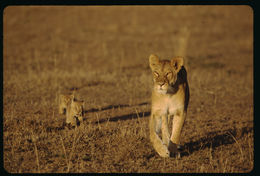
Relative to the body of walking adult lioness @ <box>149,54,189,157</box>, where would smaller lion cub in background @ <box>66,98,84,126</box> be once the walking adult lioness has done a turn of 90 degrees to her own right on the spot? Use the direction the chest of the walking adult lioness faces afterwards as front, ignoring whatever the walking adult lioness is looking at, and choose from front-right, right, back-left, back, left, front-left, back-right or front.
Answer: front-right

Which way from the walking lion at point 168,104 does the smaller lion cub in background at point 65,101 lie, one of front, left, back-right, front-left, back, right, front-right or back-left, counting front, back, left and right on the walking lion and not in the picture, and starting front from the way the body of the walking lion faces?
back-right

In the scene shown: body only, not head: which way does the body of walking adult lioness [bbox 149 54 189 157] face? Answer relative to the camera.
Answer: toward the camera
